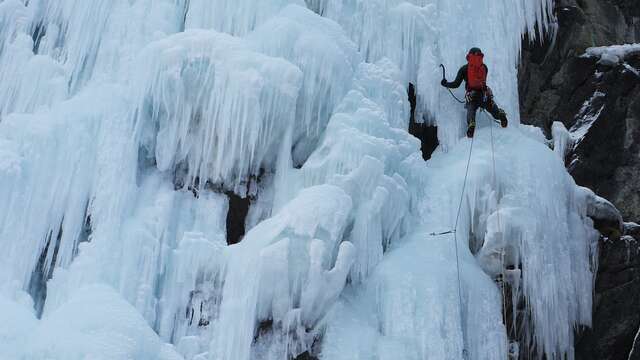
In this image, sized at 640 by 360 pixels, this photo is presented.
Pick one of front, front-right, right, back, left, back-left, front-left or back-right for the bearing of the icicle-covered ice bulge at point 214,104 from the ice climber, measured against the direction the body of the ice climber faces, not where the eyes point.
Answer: back-left

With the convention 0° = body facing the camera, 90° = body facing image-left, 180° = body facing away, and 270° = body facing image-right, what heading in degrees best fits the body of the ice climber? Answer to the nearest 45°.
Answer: approximately 180°
